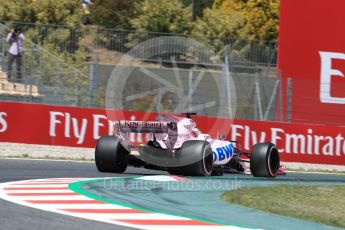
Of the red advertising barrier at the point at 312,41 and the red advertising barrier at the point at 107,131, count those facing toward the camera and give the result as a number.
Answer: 2

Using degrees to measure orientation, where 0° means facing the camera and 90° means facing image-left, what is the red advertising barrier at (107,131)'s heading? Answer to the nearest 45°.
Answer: approximately 0°

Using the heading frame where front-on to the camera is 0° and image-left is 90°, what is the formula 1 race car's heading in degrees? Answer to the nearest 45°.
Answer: approximately 225°

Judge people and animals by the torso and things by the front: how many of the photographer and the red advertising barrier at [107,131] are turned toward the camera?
2

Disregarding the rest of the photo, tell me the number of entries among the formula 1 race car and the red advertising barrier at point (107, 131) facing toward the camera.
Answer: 1
